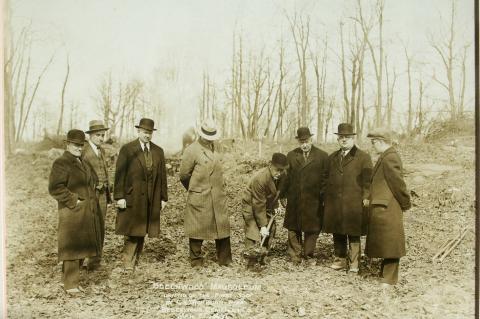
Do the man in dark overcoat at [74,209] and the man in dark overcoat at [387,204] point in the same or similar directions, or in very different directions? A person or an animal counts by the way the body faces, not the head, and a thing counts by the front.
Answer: very different directions

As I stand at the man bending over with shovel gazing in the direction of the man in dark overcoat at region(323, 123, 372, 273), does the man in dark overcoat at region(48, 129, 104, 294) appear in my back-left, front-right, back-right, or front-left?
back-right

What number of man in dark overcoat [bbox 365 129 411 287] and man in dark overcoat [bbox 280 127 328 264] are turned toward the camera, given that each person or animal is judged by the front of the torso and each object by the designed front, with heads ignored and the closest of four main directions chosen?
1

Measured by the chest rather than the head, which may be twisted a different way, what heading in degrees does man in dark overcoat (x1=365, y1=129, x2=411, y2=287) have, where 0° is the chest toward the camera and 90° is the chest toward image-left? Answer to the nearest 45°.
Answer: approximately 90°

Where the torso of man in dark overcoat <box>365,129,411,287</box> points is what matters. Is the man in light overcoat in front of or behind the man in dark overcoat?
in front

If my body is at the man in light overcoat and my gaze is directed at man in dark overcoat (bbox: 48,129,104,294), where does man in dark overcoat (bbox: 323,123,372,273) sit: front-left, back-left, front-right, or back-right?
back-left
